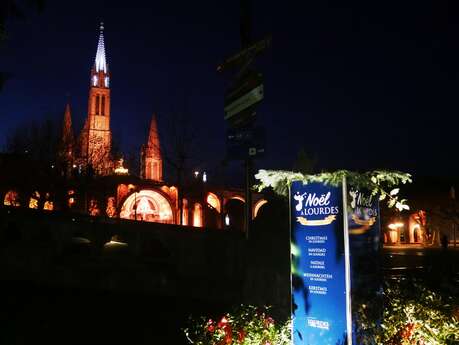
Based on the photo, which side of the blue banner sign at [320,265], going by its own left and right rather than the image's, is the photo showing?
front

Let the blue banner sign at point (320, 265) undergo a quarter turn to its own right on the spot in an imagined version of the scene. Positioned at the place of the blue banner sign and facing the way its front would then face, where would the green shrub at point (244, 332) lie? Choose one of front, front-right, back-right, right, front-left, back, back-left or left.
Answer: front
